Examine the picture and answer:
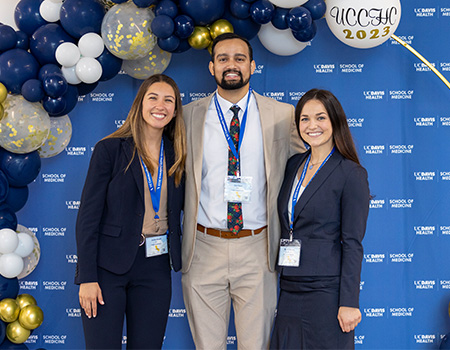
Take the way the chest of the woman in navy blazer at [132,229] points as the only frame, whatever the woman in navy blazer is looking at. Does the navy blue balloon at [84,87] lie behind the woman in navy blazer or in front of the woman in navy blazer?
behind

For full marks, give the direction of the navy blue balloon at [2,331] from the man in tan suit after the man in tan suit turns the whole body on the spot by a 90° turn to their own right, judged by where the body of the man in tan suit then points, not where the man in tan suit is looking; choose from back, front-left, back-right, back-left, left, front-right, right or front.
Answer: front

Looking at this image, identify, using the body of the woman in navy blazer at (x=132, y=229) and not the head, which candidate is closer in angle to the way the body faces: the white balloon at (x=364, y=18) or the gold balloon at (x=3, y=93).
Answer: the white balloon

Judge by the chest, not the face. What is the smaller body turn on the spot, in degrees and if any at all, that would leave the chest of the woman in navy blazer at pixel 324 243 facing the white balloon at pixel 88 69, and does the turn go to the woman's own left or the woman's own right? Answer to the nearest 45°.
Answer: approximately 45° to the woman's own right

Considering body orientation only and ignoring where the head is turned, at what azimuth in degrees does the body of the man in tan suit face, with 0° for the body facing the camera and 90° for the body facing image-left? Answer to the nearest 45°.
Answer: approximately 0°

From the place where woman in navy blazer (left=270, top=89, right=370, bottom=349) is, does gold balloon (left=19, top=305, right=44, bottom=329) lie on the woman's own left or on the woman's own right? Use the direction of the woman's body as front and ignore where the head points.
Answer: on the woman's own right

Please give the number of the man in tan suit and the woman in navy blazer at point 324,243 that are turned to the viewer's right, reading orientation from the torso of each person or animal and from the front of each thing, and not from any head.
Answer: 0
